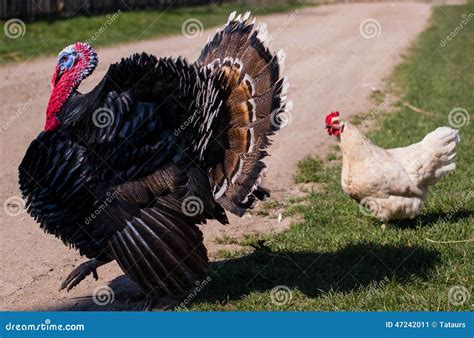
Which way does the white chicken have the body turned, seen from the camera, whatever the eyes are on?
to the viewer's left

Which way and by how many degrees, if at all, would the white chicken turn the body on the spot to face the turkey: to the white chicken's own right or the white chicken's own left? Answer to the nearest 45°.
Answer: approximately 45° to the white chicken's own left

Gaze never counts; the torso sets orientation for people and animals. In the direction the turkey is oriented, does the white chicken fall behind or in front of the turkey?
behind

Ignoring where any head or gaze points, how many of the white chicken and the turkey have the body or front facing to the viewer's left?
2

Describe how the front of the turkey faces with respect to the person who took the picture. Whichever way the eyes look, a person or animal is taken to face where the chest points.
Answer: facing to the left of the viewer
